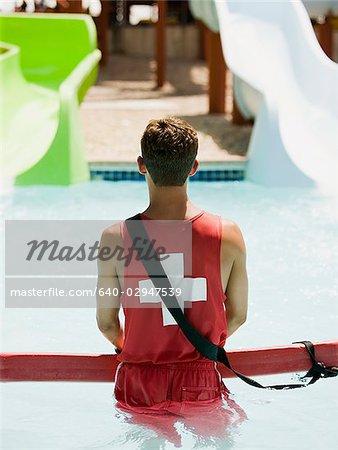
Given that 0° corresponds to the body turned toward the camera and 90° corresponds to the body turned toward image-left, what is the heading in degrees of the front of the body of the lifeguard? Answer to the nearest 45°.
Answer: approximately 180°

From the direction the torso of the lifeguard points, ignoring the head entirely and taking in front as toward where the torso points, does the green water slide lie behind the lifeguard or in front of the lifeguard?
in front
